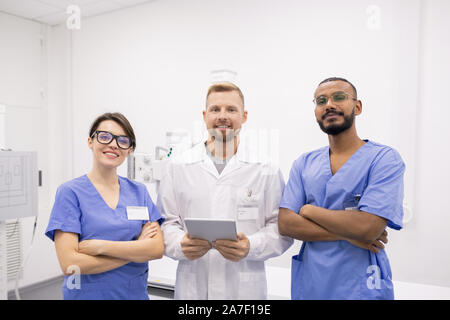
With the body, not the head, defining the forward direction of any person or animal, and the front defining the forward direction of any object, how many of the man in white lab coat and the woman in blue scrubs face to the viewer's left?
0

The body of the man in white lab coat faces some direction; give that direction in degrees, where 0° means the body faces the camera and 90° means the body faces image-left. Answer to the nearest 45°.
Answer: approximately 0°

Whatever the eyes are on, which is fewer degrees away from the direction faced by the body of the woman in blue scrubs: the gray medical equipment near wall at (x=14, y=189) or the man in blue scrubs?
the man in blue scrubs

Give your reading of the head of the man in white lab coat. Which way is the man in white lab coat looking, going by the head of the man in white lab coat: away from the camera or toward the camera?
toward the camera

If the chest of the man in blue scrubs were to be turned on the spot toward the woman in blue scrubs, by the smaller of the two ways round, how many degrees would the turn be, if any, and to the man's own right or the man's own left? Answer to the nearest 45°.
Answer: approximately 45° to the man's own right

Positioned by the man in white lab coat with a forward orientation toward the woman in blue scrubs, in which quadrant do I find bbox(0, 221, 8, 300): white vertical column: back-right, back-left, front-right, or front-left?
front-right

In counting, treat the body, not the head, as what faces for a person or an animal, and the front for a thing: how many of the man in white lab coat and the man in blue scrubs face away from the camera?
0

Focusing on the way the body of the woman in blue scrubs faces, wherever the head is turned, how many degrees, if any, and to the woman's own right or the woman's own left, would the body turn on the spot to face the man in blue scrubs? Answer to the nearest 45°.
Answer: approximately 45° to the woman's own left

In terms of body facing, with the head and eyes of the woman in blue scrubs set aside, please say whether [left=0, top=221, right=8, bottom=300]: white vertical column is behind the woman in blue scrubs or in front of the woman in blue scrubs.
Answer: behind

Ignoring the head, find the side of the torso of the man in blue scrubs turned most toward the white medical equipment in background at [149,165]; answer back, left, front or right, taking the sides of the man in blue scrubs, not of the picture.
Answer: right

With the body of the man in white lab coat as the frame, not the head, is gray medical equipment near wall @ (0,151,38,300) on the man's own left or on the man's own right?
on the man's own right

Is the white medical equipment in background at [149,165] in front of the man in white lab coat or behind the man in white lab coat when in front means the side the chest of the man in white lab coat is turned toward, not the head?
behind

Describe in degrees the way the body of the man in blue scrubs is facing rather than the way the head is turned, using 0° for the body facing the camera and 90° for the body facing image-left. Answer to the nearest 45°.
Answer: approximately 45°

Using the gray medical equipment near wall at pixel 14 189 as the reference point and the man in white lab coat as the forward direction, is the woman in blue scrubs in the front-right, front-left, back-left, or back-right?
front-right

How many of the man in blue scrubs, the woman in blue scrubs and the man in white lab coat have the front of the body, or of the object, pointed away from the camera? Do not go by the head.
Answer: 0

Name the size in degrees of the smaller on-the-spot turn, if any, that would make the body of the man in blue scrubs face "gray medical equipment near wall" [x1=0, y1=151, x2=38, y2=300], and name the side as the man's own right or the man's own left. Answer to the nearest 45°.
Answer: approximately 45° to the man's own right

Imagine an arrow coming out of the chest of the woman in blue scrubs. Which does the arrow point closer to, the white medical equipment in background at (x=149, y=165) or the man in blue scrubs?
the man in blue scrubs

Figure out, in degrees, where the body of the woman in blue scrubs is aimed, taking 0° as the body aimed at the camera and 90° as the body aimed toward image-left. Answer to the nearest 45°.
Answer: approximately 315°
